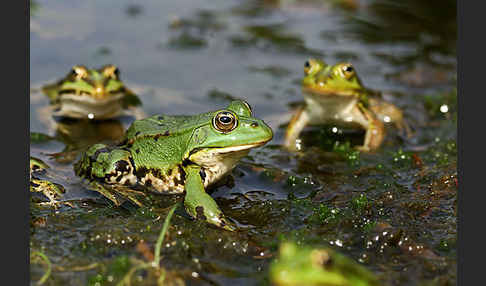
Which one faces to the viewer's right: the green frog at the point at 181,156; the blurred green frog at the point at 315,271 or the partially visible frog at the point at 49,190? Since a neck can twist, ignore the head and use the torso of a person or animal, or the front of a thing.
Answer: the green frog

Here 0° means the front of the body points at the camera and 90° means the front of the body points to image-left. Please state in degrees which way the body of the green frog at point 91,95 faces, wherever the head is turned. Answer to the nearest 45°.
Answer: approximately 0°

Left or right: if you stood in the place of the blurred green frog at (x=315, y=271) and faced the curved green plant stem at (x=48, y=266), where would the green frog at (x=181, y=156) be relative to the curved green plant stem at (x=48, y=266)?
right

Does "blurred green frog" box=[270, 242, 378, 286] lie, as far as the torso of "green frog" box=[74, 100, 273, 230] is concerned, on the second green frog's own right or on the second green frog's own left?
on the second green frog's own right

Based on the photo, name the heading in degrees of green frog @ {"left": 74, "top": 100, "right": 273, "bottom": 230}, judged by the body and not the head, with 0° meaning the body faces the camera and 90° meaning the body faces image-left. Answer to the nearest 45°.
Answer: approximately 270°

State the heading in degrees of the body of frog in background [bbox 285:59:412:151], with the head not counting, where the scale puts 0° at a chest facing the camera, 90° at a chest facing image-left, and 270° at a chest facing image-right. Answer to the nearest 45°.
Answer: approximately 45°

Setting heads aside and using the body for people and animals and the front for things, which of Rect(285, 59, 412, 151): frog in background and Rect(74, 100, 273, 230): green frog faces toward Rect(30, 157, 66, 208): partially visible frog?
the frog in background

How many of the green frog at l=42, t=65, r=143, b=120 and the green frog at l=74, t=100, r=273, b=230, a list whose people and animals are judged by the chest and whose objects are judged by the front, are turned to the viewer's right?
1

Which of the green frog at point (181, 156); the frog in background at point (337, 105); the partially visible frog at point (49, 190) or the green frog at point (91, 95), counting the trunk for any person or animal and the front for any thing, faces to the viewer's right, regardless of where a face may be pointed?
the green frog at point (181, 156)

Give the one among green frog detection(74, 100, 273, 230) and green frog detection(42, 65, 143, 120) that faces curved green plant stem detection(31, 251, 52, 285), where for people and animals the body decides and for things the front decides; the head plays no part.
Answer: green frog detection(42, 65, 143, 120)
